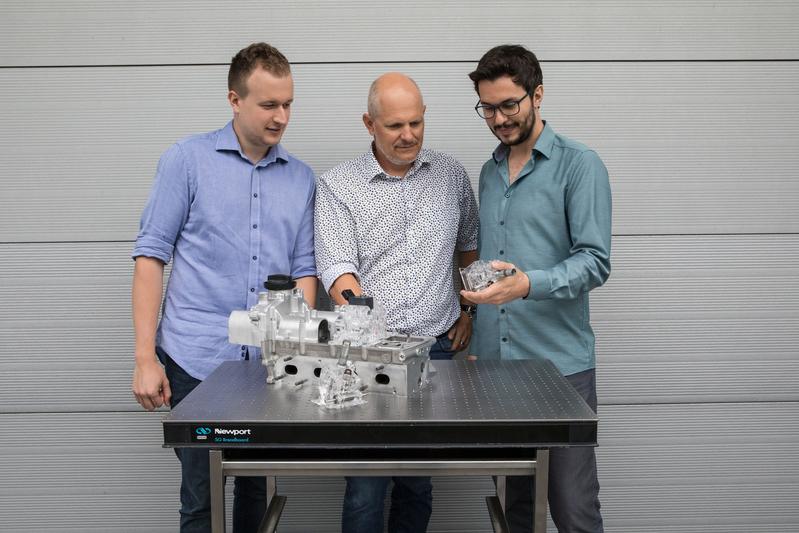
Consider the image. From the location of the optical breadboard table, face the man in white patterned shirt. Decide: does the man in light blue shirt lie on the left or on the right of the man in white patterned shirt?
left

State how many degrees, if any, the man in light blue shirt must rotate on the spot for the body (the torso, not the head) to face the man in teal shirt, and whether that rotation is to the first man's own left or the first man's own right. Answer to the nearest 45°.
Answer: approximately 45° to the first man's own left

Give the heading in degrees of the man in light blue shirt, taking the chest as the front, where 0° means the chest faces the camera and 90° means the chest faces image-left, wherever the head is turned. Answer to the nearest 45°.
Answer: approximately 315°

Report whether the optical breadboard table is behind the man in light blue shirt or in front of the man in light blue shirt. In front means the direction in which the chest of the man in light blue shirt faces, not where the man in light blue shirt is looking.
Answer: in front

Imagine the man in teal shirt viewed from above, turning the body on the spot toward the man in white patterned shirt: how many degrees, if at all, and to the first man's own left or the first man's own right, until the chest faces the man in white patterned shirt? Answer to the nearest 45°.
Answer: approximately 45° to the first man's own right

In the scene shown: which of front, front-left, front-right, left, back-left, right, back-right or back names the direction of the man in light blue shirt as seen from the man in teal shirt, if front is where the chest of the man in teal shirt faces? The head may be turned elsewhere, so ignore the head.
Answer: front-right

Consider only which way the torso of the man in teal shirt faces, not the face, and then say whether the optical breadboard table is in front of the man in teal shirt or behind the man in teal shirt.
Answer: in front

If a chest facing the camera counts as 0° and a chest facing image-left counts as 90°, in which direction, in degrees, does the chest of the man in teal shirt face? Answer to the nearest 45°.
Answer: approximately 45°

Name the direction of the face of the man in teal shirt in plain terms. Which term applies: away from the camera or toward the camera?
toward the camera

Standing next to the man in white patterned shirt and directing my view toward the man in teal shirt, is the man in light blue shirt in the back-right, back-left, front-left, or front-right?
back-right

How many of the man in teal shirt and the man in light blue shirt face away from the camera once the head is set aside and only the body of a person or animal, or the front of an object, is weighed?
0

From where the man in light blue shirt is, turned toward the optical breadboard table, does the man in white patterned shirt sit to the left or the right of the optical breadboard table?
left
